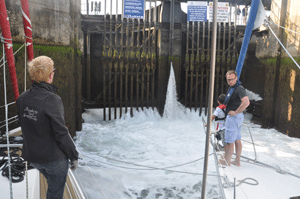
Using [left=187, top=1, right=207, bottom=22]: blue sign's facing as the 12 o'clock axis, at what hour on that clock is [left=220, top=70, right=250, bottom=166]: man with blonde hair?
The man with blonde hair is roughly at 12 o'clock from the blue sign.

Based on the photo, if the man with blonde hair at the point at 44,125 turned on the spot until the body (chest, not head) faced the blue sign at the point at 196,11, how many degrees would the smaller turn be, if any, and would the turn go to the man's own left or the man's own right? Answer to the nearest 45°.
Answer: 0° — they already face it

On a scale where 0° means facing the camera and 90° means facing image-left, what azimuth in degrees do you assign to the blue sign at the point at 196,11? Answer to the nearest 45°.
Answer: approximately 0°

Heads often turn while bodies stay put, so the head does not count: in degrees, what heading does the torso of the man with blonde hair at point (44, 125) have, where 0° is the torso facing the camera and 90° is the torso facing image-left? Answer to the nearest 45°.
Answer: approximately 225°

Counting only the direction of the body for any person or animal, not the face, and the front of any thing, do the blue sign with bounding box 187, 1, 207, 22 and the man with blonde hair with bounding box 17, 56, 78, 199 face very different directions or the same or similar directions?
very different directions

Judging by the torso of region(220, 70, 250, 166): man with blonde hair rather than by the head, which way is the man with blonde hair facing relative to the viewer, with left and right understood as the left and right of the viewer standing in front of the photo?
facing to the left of the viewer

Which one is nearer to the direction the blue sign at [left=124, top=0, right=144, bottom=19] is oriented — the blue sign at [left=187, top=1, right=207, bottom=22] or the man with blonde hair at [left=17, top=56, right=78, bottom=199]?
the man with blonde hair

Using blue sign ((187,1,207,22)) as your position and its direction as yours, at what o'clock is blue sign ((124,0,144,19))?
blue sign ((124,0,144,19)) is roughly at 2 o'clock from blue sign ((187,1,207,22)).

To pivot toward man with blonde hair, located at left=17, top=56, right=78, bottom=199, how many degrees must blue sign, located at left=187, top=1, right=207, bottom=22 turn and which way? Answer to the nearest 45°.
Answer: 0° — it already faces them

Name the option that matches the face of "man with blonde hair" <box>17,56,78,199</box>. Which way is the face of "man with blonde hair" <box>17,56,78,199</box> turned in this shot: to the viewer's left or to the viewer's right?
to the viewer's right
